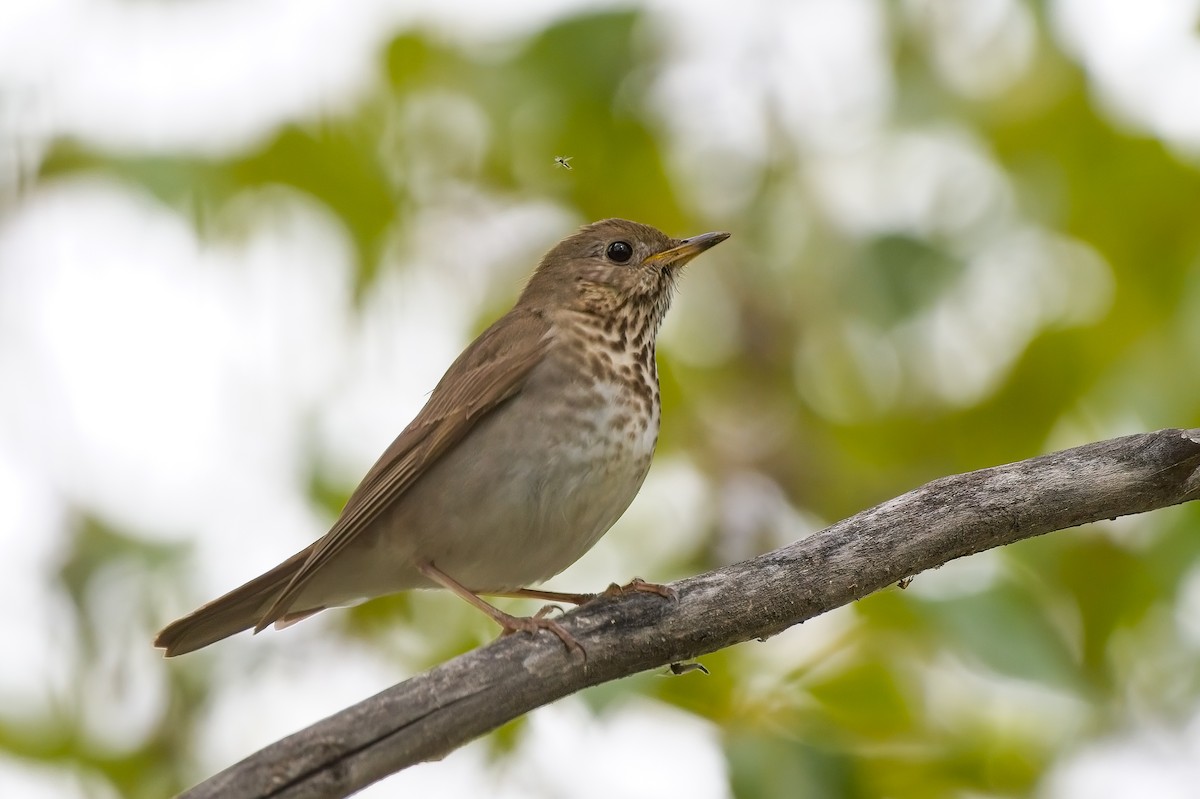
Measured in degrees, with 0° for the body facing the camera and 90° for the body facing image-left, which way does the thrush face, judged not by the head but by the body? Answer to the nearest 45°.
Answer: approximately 270°
